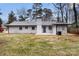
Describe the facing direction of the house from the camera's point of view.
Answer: facing the viewer
